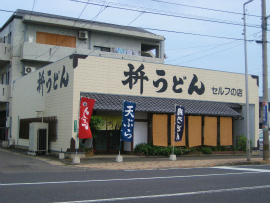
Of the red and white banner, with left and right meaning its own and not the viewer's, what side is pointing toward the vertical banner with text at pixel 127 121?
left

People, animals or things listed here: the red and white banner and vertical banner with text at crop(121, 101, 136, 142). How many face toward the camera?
2
